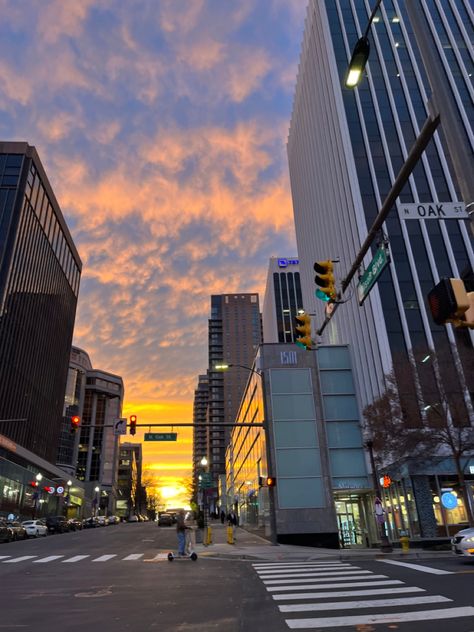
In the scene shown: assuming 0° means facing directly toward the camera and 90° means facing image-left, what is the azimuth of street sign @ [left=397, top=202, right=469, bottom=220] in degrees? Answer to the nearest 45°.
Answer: approximately 0°

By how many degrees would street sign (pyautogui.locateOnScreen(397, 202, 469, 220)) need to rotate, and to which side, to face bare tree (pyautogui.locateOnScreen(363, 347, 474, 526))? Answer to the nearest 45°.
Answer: approximately 180°

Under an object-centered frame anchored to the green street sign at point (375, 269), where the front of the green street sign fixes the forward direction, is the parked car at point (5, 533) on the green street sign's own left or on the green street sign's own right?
on the green street sign's own right

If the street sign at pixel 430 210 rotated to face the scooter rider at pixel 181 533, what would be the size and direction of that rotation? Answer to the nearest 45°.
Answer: approximately 135° to its right

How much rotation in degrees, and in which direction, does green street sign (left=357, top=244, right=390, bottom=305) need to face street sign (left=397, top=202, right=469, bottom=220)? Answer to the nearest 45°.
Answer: approximately 90° to its left

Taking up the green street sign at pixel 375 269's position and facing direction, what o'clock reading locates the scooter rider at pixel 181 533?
The scooter rider is roughly at 3 o'clock from the green street sign.

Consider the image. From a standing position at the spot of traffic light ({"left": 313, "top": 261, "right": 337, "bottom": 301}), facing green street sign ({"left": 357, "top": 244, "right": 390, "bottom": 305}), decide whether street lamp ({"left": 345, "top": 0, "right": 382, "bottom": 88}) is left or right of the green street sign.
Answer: right

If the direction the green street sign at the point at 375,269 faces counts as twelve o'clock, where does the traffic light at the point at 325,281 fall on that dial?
The traffic light is roughly at 2 o'clock from the green street sign.
